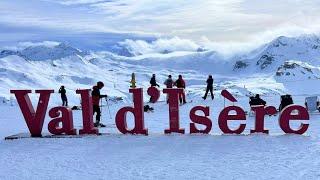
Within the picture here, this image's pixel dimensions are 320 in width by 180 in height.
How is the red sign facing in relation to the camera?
toward the camera
